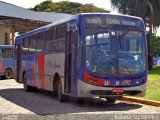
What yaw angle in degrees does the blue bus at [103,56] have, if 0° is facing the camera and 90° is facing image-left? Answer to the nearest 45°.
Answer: approximately 315°

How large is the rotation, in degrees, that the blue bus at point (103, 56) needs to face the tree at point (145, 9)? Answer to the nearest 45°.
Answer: approximately 135° to its left

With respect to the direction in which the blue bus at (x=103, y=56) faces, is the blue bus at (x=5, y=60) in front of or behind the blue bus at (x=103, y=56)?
behind
